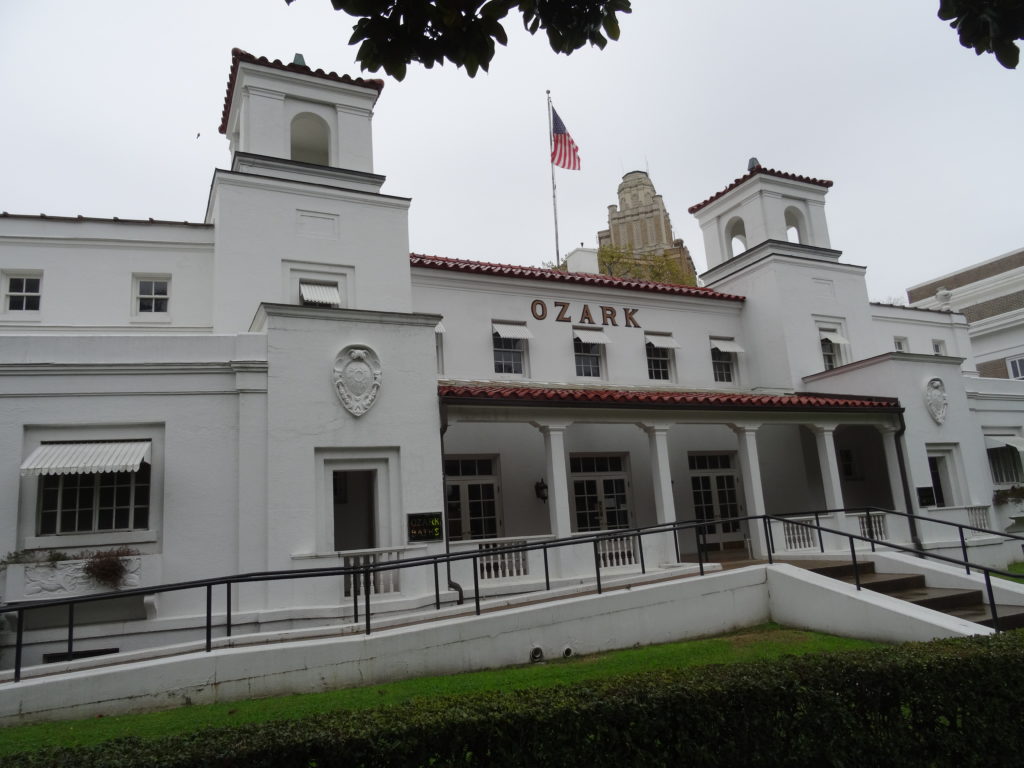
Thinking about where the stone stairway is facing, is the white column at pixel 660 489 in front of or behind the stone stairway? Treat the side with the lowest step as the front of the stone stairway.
behind

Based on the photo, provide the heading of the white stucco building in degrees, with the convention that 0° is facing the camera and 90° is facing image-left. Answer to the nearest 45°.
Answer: approximately 315°

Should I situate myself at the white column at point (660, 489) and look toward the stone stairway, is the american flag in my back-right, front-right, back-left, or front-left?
back-left

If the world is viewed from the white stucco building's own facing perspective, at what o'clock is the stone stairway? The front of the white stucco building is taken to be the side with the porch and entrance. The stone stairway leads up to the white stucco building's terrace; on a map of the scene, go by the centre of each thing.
The stone stairway is roughly at 11 o'clock from the white stucco building.

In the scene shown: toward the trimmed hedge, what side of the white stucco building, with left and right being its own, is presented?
front

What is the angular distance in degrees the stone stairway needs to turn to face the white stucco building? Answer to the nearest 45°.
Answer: approximately 135° to its right

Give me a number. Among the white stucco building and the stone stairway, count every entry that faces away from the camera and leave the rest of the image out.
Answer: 0

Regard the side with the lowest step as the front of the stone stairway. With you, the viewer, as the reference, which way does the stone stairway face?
facing the viewer and to the right of the viewer
